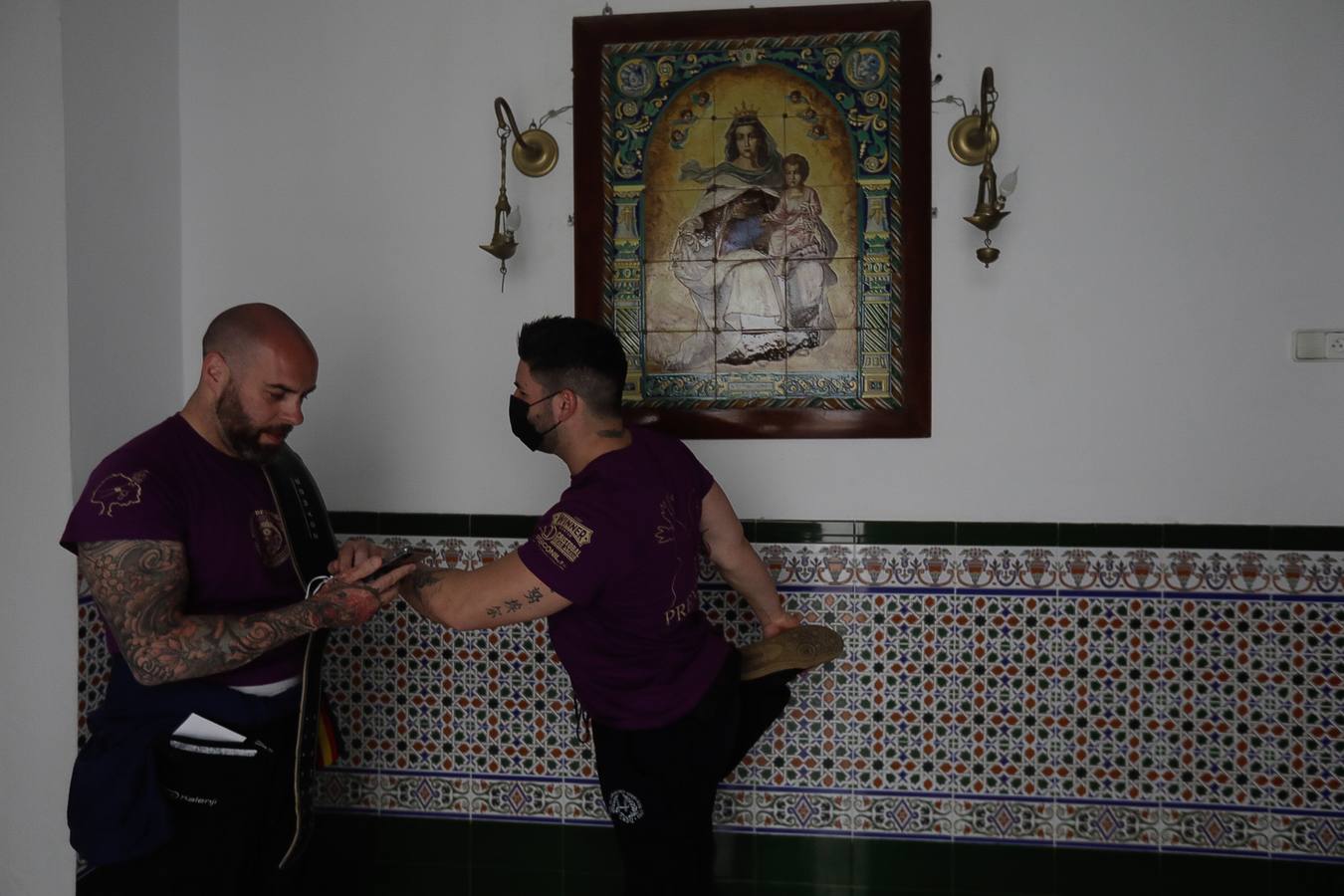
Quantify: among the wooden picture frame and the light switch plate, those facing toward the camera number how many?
2

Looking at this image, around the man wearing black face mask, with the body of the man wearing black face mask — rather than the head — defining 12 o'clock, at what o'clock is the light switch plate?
The light switch plate is roughly at 4 o'clock from the man wearing black face mask.

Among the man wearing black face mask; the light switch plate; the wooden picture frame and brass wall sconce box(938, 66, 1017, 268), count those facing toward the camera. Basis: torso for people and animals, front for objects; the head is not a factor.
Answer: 3

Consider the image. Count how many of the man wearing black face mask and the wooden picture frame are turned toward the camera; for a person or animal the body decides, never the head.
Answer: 1

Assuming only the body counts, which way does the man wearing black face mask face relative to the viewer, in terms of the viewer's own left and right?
facing away from the viewer and to the left of the viewer

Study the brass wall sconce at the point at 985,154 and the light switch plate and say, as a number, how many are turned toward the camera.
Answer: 2

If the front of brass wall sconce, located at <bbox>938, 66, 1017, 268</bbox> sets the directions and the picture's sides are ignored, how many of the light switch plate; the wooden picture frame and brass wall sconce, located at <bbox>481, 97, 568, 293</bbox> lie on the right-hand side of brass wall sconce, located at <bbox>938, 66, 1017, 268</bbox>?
2

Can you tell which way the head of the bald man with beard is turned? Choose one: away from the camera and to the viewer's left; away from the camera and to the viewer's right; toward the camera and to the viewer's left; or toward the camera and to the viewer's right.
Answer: toward the camera and to the viewer's right

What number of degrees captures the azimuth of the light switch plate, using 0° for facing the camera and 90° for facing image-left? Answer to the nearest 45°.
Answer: approximately 0°

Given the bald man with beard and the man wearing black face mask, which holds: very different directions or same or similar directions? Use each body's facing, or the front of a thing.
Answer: very different directions

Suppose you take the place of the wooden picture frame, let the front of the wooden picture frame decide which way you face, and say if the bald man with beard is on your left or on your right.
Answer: on your right
